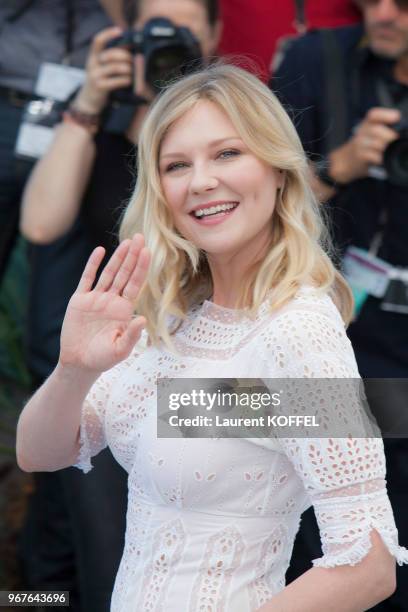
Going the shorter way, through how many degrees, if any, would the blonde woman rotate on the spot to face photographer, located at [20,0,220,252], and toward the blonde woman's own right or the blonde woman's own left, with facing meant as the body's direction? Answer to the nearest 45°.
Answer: approximately 135° to the blonde woman's own right

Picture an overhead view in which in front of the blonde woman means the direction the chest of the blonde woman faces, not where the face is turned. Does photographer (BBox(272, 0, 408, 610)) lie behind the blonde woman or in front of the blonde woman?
behind

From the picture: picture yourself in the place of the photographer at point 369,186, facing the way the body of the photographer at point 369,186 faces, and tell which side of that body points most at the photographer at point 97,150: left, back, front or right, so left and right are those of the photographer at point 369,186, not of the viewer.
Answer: right

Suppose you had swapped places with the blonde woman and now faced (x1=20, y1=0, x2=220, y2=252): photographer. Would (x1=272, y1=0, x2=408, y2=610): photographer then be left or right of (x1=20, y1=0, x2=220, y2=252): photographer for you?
right

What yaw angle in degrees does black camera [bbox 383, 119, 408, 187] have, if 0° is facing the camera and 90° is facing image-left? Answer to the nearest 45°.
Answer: approximately 0°

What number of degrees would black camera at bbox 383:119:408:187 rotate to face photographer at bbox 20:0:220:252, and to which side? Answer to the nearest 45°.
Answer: approximately 90° to its right

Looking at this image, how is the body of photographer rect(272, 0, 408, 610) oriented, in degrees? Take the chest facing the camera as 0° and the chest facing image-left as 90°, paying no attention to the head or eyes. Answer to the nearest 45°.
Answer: approximately 0°

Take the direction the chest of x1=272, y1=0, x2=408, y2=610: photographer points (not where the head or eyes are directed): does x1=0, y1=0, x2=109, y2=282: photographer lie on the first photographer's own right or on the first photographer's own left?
on the first photographer's own right

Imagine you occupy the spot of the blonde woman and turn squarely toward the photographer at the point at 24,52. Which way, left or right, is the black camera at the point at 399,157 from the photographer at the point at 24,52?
right
